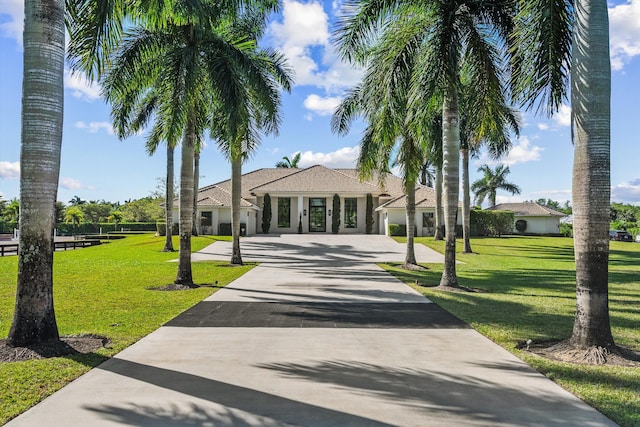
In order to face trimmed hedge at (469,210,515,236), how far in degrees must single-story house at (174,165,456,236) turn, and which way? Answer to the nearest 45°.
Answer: approximately 90° to its left

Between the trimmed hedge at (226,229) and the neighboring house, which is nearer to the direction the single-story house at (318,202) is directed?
the trimmed hedge

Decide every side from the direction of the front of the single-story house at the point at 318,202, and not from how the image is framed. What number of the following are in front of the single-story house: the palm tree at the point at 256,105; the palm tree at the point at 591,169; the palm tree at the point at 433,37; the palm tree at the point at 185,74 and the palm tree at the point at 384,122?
5

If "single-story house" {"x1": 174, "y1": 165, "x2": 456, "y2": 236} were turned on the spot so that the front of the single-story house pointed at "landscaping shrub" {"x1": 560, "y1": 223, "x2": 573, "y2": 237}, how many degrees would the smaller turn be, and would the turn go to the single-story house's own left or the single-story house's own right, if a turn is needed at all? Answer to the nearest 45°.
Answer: approximately 90° to the single-story house's own left

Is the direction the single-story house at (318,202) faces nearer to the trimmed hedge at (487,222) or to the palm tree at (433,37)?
the palm tree

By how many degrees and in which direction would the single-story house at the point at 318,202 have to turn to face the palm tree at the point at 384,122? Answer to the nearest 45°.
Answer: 0° — it already faces it

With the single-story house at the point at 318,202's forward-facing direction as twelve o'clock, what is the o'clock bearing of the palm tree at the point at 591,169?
The palm tree is roughly at 12 o'clock from the single-story house.

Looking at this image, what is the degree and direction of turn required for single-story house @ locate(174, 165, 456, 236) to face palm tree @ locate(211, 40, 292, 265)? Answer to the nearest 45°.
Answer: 0° — it already faces it

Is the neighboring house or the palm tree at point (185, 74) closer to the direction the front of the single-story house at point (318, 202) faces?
the palm tree

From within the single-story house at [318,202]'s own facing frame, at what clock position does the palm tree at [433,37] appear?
The palm tree is roughly at 12 o'clock from the single-story house.

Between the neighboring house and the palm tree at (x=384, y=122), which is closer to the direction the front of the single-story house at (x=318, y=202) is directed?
the palm tree

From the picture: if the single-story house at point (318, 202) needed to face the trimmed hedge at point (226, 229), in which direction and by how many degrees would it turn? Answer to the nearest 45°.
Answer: approximately 45° to its right

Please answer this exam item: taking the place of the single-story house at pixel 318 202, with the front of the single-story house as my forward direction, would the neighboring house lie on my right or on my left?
on my left
